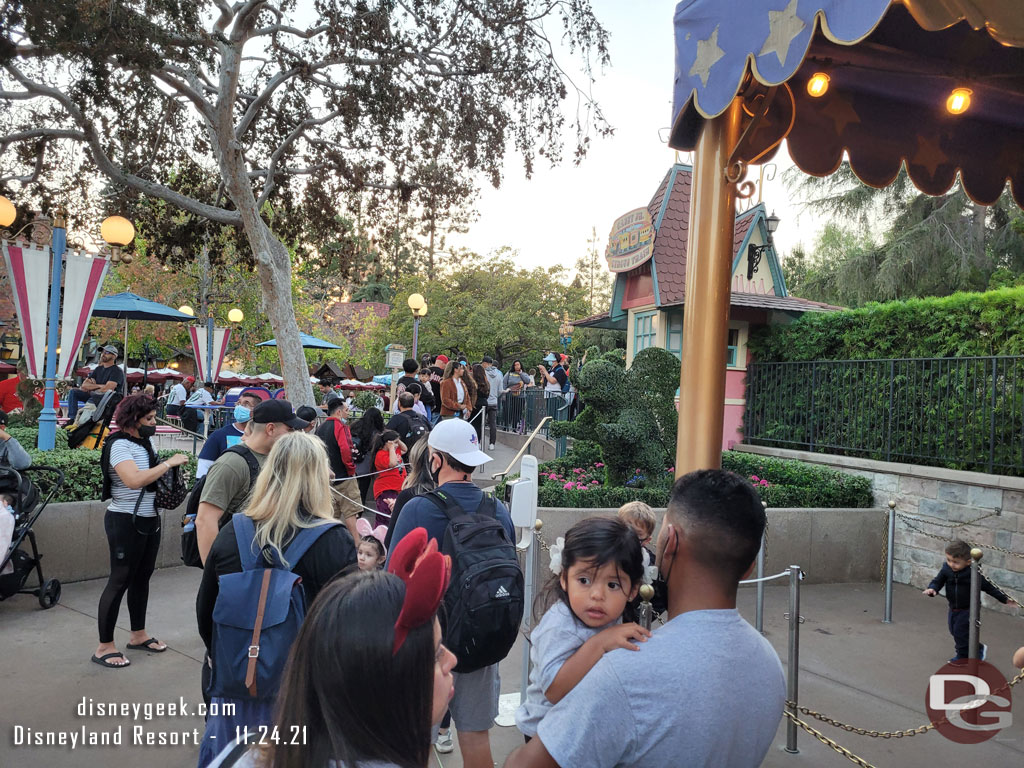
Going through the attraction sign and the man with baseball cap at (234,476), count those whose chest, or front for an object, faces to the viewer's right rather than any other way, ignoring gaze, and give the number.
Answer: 1

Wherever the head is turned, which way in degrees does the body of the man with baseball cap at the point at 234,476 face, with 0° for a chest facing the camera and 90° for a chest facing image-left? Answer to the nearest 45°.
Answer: approximately 270°

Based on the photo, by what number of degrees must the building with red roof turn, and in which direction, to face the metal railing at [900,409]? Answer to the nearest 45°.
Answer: approximately 90° to its left

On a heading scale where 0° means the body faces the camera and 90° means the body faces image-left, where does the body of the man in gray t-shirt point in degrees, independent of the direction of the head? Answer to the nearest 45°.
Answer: approximately 135°

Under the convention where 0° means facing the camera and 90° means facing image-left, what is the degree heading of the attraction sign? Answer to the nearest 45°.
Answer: approximately 45°

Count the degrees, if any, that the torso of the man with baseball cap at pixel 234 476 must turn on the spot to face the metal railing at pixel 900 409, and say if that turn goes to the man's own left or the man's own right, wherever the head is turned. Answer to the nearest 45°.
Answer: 0° — they already face it

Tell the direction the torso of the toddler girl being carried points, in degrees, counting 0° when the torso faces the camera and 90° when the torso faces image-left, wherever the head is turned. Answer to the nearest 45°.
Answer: approximately 315°

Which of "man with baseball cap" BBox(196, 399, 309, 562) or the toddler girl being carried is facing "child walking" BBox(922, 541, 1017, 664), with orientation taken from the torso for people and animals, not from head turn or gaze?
the man with baseball cap
